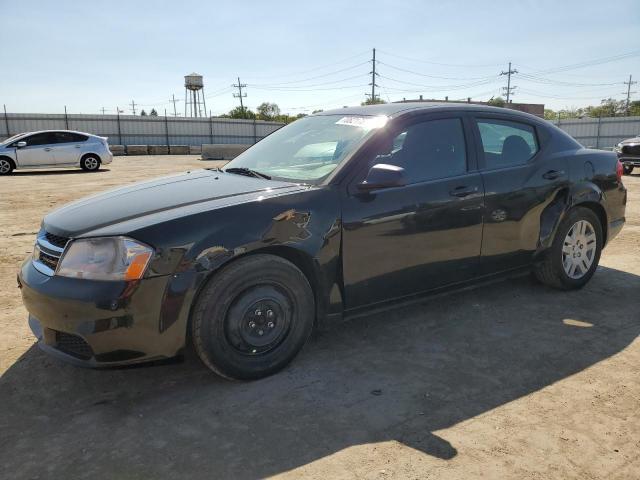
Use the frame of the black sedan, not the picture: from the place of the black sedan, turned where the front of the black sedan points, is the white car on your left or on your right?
on your right

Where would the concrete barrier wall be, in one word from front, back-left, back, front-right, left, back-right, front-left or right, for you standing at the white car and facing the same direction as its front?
back-right

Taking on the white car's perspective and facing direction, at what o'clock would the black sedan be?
The black sedan is roughly at 9 o'clock from the white car.

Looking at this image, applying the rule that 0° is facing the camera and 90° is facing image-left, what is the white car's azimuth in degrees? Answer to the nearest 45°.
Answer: approximately 90°

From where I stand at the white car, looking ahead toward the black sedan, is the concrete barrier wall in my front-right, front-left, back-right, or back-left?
back-left
